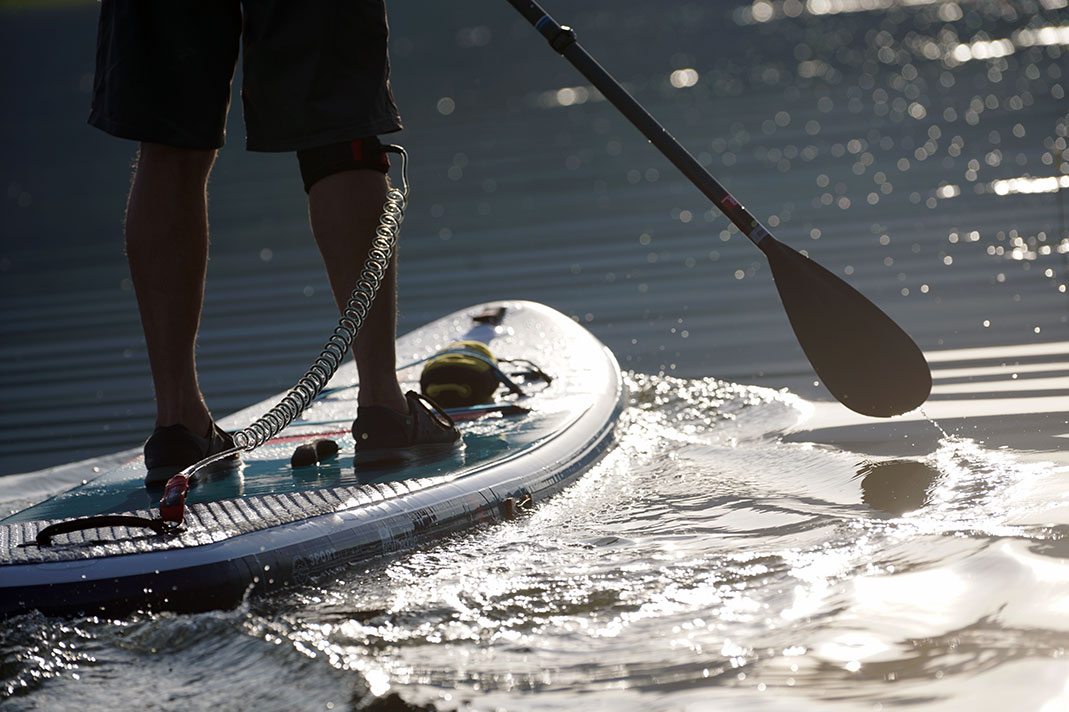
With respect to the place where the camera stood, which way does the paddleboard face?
facing away from the viewer and to the right of the viewer
